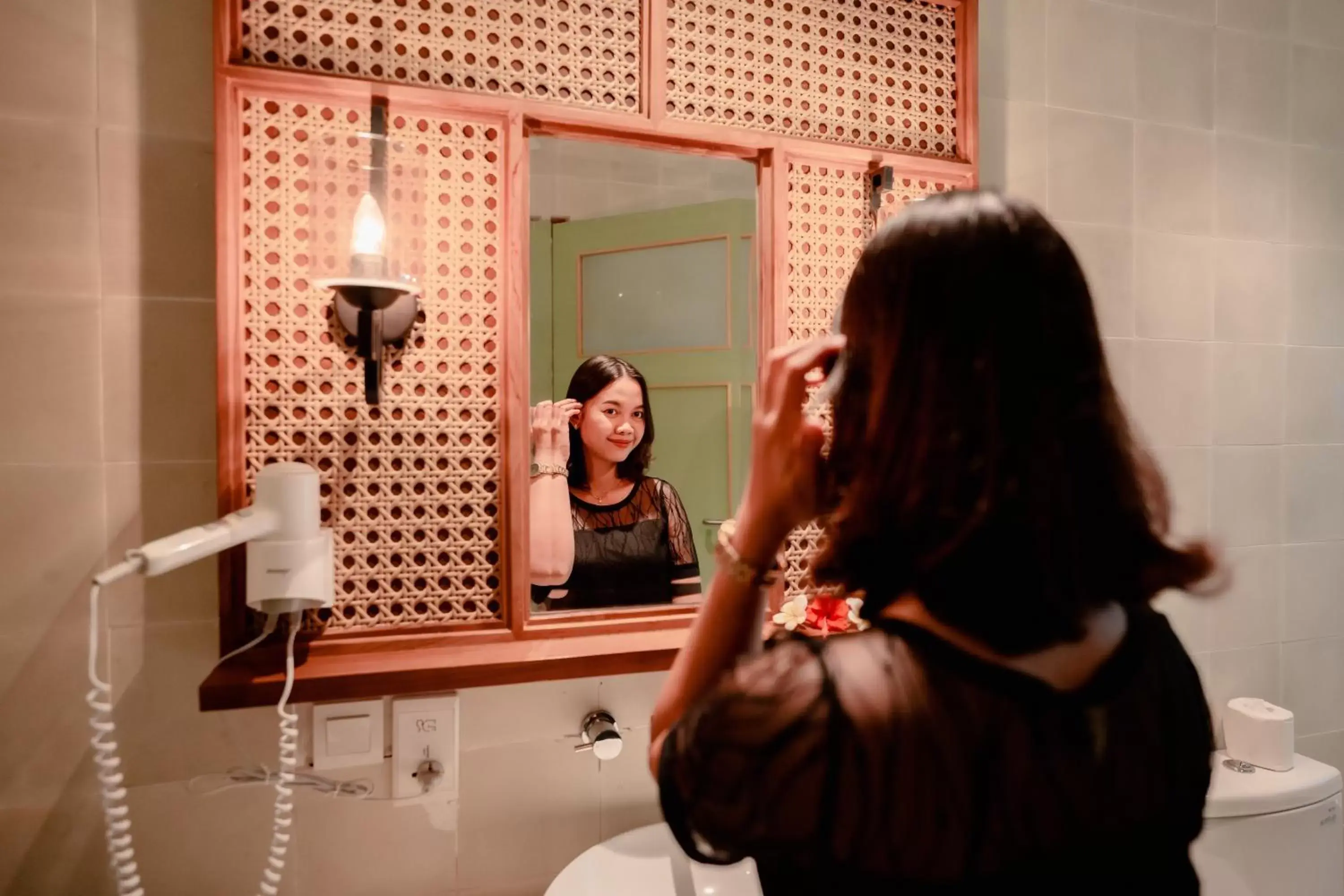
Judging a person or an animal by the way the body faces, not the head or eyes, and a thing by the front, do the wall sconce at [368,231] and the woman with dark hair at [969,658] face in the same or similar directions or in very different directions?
very different directions

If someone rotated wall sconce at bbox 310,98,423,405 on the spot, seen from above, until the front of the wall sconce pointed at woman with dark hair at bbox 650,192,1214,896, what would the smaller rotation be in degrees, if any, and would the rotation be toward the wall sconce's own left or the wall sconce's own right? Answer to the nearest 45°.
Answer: approximately 45° to the wall sconce's own left

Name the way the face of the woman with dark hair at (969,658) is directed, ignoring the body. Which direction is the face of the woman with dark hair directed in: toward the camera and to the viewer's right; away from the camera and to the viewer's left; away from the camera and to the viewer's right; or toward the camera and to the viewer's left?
away from the camera and to the viewer's left

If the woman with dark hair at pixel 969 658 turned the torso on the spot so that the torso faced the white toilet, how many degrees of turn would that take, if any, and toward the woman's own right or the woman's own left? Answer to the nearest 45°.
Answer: approximately 90° to the woman's own right

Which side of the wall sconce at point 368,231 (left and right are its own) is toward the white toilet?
left

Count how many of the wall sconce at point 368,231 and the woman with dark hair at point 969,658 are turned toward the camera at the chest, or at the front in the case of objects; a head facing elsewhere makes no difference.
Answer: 1

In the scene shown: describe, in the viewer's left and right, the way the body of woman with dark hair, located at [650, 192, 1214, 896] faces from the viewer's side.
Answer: facing away from the viewer and to the left of the viewer

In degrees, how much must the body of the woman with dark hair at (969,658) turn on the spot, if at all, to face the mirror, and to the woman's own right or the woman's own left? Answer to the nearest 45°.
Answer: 0° — they already face it
